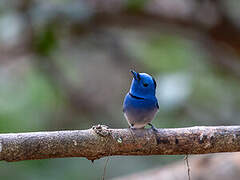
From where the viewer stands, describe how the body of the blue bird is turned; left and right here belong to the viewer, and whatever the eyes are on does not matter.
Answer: facing the viewer and to the left of the viewer
